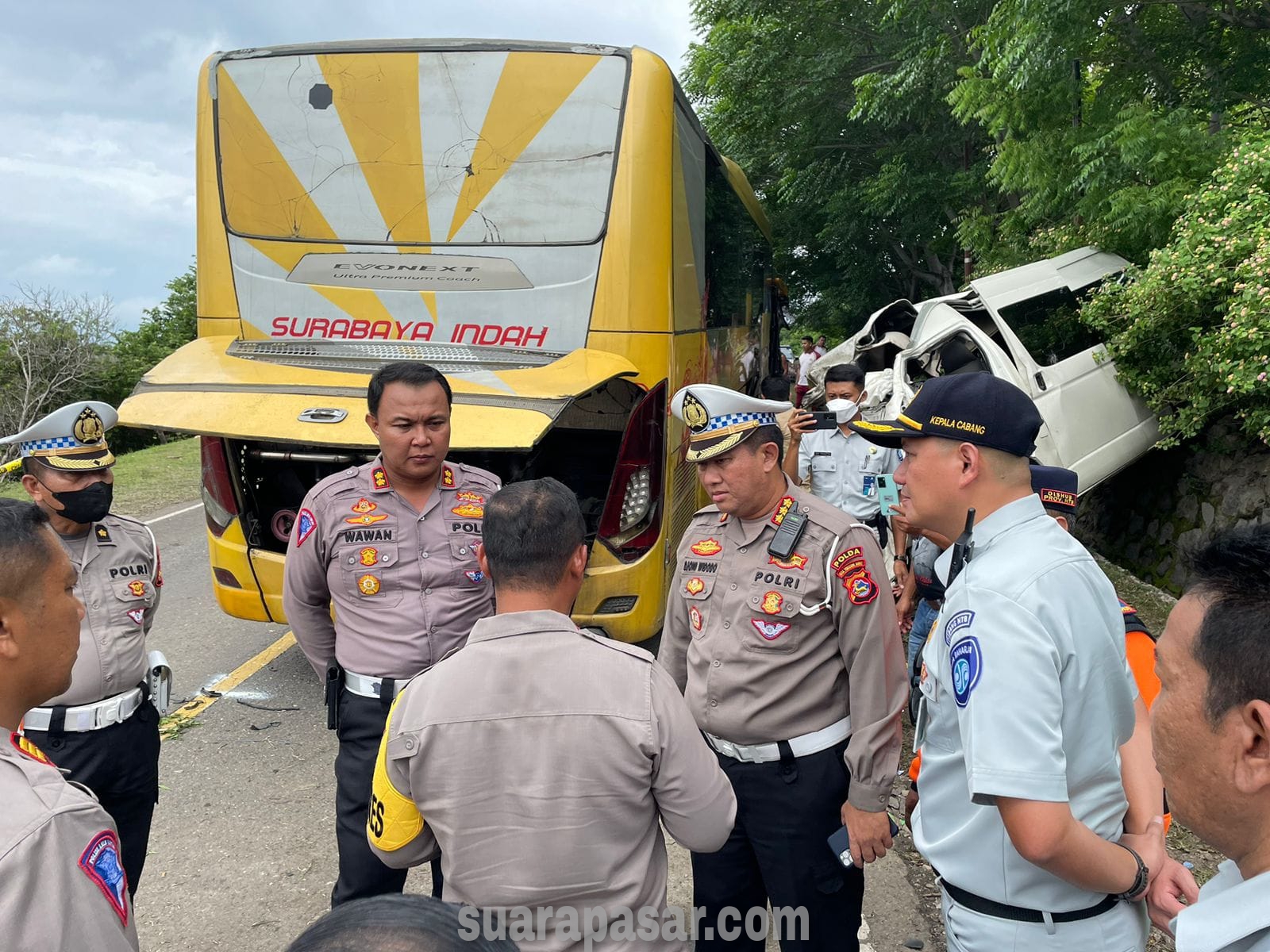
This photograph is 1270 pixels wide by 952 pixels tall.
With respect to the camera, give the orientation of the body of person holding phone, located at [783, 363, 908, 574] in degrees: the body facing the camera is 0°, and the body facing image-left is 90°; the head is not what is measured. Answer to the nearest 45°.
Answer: approximately 0°

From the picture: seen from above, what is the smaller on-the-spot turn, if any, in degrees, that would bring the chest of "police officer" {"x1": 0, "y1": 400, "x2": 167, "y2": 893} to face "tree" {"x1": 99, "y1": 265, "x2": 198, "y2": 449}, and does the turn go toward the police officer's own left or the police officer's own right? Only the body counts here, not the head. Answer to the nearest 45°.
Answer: approximately 135° to the police officer's own left

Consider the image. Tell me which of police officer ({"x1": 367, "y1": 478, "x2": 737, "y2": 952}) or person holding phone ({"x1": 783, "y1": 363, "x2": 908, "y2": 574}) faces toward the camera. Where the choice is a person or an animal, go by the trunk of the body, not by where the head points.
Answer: the person holding phone

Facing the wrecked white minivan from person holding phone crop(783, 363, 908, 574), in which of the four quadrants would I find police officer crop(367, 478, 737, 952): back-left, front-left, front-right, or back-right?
back-right

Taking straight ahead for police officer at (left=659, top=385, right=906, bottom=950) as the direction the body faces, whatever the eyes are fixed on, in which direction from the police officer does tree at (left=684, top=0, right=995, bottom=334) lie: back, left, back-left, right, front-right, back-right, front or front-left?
back-right

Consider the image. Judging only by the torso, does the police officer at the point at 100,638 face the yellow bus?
no

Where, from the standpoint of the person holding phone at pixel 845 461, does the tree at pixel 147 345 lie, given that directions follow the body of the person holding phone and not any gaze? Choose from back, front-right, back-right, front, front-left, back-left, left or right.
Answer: back-right

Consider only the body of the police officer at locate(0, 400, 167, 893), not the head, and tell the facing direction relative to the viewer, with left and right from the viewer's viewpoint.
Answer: facing the viewer and to the right of the viewer

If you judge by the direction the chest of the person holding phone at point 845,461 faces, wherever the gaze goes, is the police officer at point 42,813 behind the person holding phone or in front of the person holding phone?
in front

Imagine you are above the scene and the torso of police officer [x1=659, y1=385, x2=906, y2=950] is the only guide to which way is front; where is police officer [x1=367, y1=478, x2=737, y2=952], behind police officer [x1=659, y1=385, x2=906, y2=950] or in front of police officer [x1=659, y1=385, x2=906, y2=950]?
in front

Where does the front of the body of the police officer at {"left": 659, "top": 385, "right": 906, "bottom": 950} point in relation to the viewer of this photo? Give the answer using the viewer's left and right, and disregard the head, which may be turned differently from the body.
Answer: facing the viewer and to the left of the viewer

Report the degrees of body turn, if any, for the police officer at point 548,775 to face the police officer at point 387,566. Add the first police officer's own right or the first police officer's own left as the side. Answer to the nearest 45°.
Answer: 0° — they already face them

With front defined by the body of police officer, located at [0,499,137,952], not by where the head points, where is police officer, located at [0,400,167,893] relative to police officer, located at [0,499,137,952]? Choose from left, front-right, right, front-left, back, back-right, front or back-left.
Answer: front-left

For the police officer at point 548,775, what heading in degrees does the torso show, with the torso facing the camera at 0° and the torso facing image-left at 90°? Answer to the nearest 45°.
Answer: approximately 180°

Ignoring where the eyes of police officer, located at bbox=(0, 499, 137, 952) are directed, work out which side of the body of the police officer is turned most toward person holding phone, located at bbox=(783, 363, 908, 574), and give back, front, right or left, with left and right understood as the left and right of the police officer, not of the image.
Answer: front

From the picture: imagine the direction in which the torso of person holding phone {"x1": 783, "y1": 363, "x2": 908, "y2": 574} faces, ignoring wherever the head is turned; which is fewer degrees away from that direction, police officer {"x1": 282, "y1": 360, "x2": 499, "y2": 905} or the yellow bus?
the police officer

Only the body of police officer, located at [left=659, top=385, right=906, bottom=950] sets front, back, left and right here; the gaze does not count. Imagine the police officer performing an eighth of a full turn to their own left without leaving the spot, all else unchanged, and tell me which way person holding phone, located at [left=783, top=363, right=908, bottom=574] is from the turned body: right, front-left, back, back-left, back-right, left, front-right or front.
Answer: back

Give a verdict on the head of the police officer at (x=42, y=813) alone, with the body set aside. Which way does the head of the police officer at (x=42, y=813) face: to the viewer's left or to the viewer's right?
to the viewer's right

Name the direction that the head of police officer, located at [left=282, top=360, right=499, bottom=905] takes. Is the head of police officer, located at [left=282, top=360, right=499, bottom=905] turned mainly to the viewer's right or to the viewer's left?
to the viewer's right
